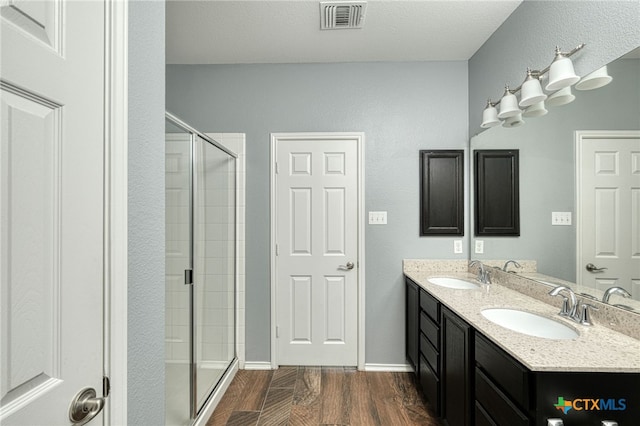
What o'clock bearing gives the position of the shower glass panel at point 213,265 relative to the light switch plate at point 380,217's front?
The shower glass panel is roughly at 2 o'clock from the light switch plate.

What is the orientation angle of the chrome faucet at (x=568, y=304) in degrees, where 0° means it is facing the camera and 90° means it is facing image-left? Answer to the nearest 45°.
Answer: approximately 45°

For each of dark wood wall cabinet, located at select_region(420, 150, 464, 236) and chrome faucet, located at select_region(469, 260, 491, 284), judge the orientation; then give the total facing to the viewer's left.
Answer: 1

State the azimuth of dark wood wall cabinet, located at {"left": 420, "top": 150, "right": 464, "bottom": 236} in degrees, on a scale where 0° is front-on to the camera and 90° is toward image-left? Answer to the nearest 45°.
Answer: approximately 0°

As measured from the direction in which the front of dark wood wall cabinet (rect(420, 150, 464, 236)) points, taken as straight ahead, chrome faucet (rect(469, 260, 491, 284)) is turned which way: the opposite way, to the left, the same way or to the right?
to the right

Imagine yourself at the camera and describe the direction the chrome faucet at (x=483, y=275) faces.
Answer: facing to the left of the viewer
